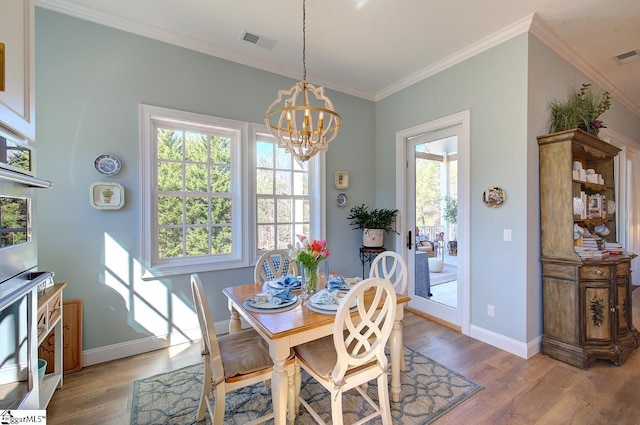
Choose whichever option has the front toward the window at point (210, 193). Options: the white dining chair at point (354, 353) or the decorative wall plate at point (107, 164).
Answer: the white dining chair

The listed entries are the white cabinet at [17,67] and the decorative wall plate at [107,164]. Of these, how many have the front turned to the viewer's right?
1

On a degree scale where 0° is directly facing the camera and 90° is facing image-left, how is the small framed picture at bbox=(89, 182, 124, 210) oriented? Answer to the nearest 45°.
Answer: approximately 0°

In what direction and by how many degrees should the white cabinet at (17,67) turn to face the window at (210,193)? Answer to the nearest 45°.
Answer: approximately 45° to its left

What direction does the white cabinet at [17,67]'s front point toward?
to the viewer's right

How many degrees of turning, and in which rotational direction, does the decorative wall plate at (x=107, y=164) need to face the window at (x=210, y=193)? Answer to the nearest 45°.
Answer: approximately 90° to its left

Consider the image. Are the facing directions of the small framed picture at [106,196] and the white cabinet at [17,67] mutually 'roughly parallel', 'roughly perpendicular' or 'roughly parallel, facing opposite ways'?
roughly perpendicular

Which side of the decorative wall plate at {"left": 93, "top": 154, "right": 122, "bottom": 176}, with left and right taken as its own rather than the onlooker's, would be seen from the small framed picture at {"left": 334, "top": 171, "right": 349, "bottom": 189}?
left

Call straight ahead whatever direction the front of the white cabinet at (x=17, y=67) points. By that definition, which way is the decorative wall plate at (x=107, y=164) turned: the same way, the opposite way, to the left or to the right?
to the right

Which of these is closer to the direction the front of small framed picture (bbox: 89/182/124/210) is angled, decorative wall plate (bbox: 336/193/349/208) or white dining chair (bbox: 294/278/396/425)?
the white dining chair

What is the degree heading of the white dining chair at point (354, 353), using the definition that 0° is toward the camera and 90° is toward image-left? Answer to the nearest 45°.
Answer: approximately 135°
